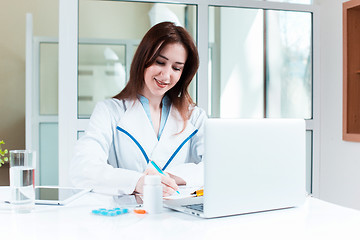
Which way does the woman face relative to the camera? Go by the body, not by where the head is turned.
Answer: toward the camera

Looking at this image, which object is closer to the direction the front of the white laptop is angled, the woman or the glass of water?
the woman

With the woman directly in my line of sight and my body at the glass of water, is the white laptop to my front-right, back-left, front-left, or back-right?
front-right

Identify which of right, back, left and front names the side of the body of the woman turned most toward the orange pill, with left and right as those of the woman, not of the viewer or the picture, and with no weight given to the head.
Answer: front

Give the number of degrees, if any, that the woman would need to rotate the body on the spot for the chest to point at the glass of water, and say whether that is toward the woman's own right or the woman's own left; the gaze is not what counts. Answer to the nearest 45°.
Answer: approximately 45° to the woman's own right

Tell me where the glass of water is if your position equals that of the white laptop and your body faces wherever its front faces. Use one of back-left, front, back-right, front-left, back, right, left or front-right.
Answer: front-left

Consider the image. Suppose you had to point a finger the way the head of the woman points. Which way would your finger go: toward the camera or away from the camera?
toward the camera

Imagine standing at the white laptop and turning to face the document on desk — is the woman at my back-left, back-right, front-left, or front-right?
front-right

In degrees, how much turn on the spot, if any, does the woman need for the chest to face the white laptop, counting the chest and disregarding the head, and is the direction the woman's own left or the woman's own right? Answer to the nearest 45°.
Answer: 0° — they already face it

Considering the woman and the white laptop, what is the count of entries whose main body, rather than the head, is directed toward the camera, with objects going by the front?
1

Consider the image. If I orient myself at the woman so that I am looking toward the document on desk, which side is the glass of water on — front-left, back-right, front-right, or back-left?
front-right

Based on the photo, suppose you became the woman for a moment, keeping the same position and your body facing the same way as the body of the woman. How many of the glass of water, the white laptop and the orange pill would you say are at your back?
0

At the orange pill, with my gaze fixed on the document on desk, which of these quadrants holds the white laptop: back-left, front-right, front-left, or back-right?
front-right

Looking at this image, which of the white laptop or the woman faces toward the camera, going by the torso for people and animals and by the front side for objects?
the woman

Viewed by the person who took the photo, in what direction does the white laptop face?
facing away from the viewer and to the left of the viewer
